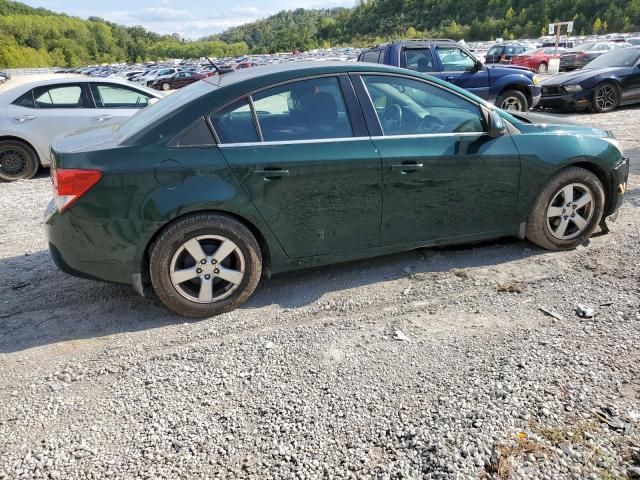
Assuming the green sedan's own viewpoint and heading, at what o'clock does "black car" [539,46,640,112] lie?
The black car is roughly at 10 o'clock from the green sedan.

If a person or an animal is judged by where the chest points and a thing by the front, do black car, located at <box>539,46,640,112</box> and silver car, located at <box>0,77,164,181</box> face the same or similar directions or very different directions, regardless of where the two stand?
very different directions

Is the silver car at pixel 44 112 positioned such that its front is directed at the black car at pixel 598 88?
yes

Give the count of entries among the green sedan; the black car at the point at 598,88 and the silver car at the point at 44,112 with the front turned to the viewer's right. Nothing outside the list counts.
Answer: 2

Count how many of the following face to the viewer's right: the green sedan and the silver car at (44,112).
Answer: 2

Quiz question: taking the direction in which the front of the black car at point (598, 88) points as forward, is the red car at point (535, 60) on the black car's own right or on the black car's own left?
on the black car's own right

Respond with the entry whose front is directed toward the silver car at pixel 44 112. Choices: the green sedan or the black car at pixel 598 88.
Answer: the black car

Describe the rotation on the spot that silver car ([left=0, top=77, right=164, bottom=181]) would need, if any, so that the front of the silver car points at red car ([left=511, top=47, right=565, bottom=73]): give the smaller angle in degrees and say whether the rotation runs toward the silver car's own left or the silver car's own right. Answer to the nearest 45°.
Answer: approximately 45° to the silver car's own left

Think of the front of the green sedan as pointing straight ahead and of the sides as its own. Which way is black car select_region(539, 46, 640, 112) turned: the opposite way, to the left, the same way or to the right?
the opposite way

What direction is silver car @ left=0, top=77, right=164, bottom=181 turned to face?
to the viewer's right

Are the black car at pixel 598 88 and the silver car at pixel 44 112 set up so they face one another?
yes

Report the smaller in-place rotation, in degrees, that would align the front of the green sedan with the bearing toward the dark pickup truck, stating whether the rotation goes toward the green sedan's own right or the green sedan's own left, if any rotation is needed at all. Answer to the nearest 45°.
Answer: approximately 90° to the green sedan's own left

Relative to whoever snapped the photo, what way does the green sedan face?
facing to the right of the viewer

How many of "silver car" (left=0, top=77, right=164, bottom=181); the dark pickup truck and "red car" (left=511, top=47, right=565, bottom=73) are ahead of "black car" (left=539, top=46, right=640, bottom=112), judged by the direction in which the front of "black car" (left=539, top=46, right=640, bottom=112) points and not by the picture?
2
